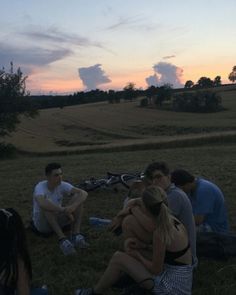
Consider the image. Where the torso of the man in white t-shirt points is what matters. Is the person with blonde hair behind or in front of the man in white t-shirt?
in front

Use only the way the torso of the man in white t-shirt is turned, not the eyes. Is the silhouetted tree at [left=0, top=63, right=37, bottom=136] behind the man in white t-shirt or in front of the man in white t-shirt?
behind

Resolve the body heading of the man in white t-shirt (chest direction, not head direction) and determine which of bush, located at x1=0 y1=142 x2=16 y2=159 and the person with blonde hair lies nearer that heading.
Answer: the person with blonde hair

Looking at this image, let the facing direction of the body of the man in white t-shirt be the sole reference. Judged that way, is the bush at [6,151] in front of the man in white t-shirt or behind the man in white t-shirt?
behind

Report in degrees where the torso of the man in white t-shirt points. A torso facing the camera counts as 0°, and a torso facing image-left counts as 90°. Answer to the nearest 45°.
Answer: approximately 315°

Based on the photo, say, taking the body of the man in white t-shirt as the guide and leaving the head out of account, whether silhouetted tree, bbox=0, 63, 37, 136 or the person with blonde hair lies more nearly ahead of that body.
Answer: the person with blonde hair
